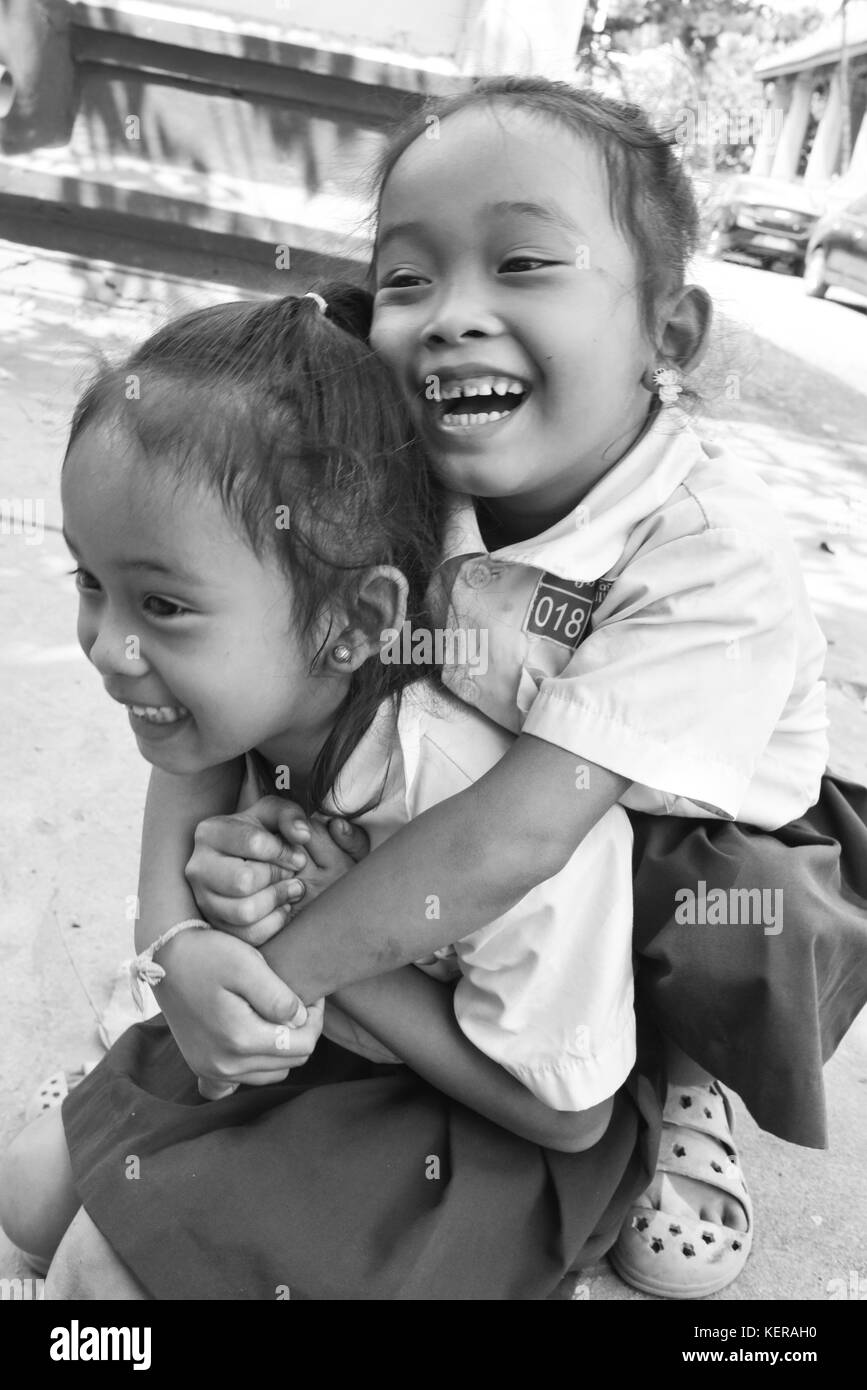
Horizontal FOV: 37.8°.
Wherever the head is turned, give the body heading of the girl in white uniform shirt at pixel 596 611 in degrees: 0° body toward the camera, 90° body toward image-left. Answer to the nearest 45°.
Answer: approximately 45°

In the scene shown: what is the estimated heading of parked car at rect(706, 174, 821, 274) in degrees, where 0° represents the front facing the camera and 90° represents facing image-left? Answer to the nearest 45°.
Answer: approximately 45°

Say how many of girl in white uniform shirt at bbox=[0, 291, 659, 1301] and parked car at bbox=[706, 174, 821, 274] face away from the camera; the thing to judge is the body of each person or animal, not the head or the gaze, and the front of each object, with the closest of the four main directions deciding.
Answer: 0

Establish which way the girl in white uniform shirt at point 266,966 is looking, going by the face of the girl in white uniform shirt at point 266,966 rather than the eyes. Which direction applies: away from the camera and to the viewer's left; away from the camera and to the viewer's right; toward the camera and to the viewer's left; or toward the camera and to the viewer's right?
toward the camera and to the viewer's left

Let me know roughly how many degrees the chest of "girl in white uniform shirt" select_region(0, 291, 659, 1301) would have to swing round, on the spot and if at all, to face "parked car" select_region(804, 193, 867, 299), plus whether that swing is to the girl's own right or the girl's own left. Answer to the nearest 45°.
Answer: approximately 135° to the girl's own right

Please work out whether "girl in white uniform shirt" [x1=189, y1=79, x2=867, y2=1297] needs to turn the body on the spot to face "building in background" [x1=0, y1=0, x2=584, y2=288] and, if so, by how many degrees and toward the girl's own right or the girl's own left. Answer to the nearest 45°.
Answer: approximately 135° to the girl's own right

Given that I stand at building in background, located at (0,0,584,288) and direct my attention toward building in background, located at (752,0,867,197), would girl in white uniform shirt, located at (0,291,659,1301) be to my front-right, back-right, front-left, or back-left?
back-right

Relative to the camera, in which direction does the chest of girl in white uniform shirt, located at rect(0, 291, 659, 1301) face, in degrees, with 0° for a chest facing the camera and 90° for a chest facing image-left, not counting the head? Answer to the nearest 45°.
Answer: approximately 45°

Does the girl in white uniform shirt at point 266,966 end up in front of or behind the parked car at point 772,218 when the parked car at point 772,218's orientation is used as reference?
in front

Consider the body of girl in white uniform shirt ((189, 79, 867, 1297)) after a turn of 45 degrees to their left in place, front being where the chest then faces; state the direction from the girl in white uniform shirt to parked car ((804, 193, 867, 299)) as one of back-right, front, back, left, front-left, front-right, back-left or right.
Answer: back

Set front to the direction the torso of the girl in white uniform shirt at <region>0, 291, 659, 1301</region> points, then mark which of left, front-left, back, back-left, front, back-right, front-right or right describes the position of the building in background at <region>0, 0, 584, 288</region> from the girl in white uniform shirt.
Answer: back-right
